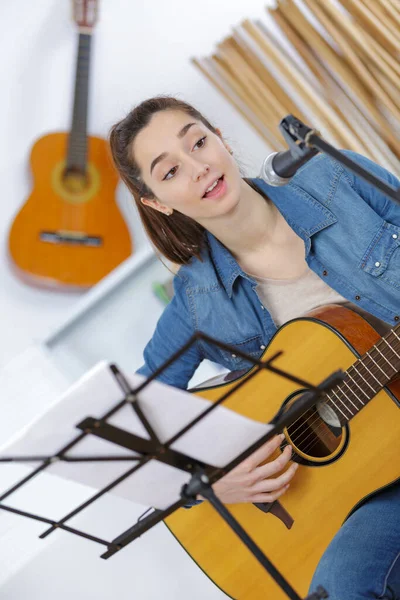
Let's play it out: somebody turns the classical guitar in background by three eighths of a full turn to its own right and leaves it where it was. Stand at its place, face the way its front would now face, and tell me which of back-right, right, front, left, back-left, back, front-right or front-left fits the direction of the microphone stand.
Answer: back-left

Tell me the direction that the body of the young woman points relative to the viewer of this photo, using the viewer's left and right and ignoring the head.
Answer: facing the viewer

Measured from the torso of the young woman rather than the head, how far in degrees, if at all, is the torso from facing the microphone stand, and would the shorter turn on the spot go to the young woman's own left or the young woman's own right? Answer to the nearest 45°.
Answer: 0° — they already face it

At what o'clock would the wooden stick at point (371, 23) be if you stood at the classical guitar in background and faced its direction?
The wooden stick is roughly at 10 o'clock from the classical guitar in background.

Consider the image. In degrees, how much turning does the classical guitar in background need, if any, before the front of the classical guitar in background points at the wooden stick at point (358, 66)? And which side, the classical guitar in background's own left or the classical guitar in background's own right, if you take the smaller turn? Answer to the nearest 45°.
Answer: approximately 45° to the classical guitar in background's own left

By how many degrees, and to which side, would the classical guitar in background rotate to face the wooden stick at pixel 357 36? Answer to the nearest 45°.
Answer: approximately 45° to its left

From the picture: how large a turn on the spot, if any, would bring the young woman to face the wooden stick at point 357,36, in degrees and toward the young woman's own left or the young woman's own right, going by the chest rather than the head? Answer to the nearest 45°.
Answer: approximately 135° to the young woman's own left

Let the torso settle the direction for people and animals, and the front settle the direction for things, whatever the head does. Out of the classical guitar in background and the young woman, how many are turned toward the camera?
2

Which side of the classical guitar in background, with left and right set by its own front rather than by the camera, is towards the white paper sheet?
front

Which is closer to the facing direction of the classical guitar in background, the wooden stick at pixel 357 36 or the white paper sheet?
the white paper sheet

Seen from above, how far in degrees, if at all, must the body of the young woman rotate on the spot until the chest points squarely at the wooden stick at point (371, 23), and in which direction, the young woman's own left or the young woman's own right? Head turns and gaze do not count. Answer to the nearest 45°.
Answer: approximately 135° to the young woman's own left

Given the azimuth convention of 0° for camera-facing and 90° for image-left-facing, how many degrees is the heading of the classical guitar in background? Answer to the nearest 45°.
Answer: approximately 0°

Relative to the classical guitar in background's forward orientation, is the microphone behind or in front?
in front
